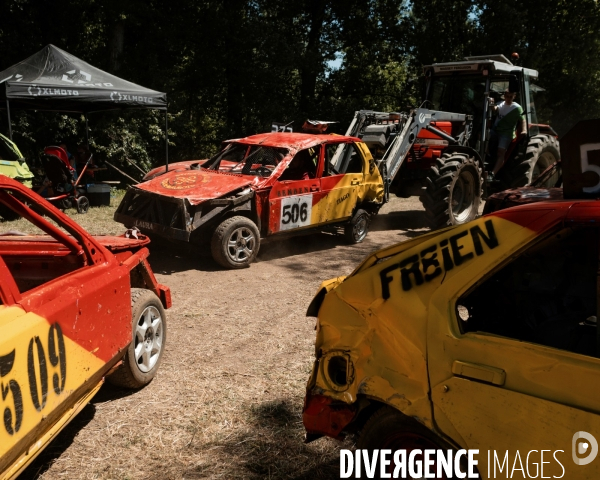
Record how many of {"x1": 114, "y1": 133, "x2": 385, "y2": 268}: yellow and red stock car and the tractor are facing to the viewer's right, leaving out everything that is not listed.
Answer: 0

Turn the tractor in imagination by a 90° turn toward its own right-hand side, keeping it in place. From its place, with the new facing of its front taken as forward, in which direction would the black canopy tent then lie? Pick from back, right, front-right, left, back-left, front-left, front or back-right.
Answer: front-left

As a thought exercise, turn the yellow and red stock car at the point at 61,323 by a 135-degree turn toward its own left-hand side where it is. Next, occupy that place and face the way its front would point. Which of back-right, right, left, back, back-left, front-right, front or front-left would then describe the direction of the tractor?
back-right

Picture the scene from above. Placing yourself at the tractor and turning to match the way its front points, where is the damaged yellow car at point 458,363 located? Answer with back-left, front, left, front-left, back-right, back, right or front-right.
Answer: front-left

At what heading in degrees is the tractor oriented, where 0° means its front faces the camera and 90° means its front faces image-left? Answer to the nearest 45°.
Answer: approximately 45°

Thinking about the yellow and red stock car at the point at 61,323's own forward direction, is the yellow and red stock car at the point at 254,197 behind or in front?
in front

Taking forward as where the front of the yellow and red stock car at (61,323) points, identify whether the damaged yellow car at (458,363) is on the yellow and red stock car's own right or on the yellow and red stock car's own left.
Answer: on the yellow and red stock car's own right

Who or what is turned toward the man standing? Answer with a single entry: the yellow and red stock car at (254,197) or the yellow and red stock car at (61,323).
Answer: the yellow and red stock car at (61,323)

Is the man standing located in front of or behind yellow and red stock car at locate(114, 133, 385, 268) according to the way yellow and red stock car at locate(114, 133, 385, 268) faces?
behind

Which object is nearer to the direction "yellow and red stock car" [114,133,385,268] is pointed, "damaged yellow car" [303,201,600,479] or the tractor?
the damaged yellow car

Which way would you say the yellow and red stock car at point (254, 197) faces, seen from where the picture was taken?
facing the viewer and to the left of the viewer

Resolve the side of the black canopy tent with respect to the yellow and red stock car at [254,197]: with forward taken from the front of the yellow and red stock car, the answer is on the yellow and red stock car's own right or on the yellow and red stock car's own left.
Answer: on the yellow and red stock car's own right

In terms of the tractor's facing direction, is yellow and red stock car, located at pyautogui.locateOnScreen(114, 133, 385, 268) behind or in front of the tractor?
in front

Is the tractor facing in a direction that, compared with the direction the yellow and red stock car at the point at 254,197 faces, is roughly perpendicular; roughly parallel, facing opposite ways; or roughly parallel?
roughly parallel

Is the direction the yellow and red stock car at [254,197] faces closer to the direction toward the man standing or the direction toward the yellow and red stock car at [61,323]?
the yellow and red stock car
